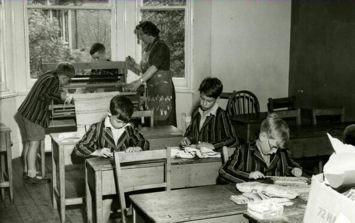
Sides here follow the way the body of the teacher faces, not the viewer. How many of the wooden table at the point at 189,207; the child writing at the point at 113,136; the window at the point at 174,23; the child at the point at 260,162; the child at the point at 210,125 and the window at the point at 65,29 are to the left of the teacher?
4

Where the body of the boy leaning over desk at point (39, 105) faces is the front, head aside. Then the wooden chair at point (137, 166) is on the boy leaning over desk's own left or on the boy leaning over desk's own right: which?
on the boy leaning over desk's own right

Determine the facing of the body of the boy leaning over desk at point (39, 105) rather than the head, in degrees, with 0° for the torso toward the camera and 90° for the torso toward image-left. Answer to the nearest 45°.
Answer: approximately 270°

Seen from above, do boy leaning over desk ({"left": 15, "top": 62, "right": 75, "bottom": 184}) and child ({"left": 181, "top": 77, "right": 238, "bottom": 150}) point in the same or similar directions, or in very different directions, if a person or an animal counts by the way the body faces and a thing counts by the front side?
very different directions

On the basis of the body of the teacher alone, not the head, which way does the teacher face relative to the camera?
to the viewer's left

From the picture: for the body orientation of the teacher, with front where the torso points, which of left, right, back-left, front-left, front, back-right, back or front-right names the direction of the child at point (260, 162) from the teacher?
left

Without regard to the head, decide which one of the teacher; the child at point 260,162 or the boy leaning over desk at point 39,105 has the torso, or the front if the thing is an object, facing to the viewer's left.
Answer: the teacher

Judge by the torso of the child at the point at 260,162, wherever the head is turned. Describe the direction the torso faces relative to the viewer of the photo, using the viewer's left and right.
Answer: facing the viewer and to the right of the viewer

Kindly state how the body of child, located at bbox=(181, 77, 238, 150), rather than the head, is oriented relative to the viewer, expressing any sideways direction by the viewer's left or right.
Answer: facing the viewer and to the left of the viewer

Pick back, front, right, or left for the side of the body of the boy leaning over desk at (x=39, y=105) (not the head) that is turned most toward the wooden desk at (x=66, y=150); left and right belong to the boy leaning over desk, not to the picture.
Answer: right

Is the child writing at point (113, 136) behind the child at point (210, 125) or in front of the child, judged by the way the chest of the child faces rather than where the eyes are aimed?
in front

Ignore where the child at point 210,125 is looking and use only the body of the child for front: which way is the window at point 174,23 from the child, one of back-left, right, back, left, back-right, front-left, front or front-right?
back-right

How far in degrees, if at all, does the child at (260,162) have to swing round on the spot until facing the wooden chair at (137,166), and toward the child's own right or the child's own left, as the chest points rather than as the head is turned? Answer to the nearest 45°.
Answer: approximately 135° to the child's own right

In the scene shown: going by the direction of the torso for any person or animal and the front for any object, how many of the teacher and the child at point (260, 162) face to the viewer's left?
1

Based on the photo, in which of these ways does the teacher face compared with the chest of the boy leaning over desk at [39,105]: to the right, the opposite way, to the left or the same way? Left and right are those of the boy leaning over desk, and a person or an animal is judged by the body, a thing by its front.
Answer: the opposite way

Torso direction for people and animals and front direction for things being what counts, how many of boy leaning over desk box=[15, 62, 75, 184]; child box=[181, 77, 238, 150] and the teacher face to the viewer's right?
1

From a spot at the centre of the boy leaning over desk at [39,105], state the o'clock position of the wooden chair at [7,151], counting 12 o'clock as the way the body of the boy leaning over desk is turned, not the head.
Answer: The wooden chair is roughly at 4 o'clock from the boy leaning over desk.

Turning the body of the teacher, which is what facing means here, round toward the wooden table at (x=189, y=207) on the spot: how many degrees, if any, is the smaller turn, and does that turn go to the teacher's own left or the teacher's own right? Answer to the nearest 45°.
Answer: approximately 90° to the teacher's own left

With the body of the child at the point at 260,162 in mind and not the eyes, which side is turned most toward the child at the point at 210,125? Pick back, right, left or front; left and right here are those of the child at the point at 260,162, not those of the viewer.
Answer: back
